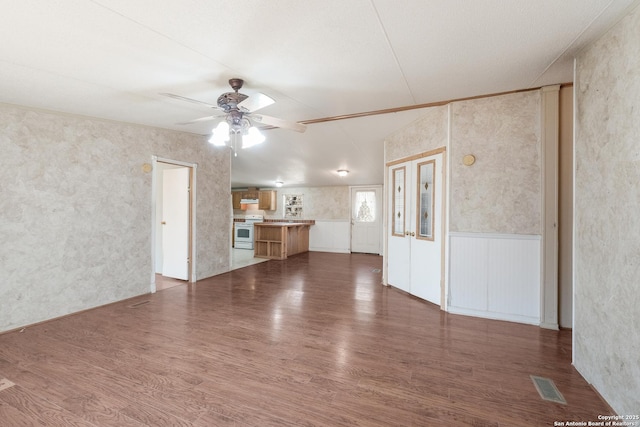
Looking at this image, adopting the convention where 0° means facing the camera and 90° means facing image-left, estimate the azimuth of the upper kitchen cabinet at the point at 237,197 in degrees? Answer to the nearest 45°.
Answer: approximately 0°

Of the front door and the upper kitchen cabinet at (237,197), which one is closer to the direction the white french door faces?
the upper kitchen cabinet

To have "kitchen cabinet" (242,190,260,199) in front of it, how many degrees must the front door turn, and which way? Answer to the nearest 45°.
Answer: approximately 90° to its right

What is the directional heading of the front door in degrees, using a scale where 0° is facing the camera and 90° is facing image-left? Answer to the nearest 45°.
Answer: approximately 0°

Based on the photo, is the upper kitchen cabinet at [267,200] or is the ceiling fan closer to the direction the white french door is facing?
the ceiling fan

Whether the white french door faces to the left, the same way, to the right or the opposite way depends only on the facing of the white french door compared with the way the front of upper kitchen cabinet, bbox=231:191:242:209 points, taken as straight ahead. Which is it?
to the right

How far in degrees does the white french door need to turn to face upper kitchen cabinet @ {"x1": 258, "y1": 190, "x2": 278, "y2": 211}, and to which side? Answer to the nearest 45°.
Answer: approximately 90° to its right

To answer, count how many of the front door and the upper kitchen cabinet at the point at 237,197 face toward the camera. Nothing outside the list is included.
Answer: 2
